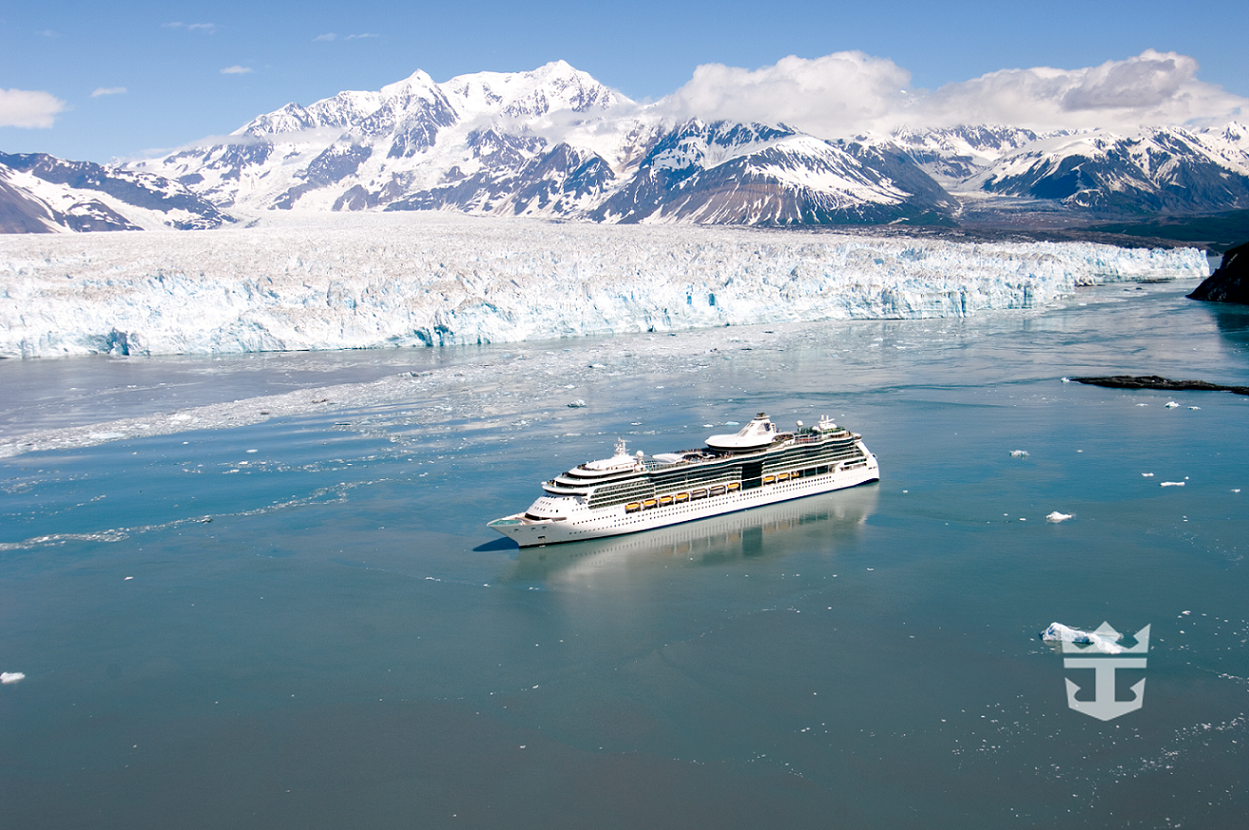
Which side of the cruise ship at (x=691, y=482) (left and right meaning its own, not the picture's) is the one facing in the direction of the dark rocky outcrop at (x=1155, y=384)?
back

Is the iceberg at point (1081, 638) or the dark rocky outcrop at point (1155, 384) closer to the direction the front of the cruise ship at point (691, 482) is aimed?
the iceberg

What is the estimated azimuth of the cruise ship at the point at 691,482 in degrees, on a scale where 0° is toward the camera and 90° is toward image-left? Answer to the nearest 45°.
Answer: approximately 45°

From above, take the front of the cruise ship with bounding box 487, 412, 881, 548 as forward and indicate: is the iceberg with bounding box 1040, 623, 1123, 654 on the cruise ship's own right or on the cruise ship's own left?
on the cruise ship's own left
